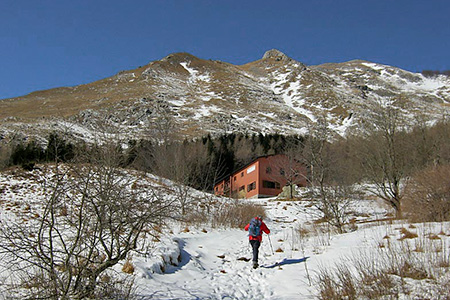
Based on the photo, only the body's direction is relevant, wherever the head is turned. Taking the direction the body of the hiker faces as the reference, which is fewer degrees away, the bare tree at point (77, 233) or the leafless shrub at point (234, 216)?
the leafless shrub

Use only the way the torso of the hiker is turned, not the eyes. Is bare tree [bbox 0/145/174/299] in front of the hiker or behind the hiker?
behind

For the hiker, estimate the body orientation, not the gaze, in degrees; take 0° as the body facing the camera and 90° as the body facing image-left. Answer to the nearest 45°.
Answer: approximately 180°

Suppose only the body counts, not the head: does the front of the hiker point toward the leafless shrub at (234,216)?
yes

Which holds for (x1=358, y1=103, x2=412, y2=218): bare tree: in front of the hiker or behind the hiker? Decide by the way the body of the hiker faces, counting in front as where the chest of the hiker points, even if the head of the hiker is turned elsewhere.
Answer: in front
